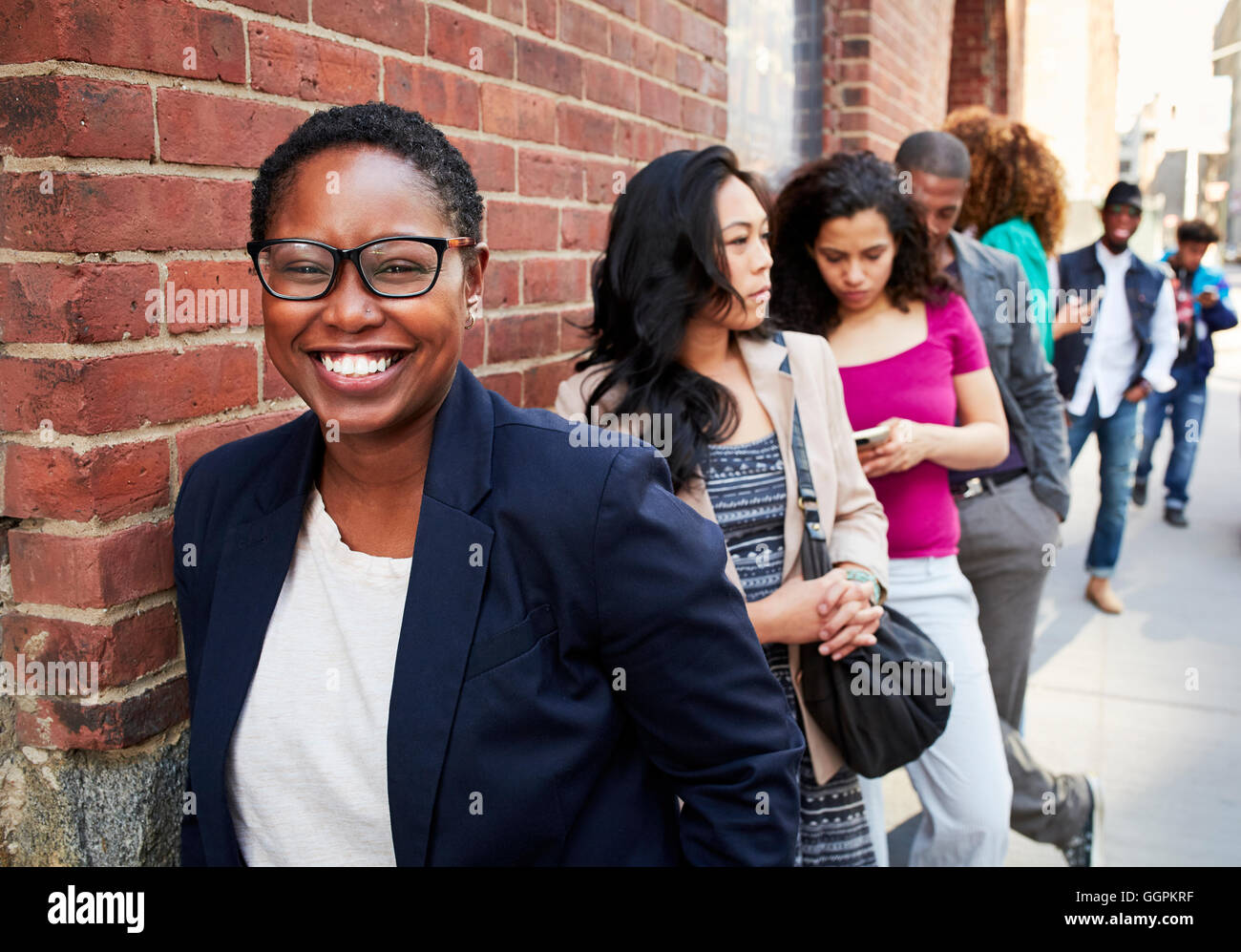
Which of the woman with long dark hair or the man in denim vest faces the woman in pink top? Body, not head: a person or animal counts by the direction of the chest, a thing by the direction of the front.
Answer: the man in denim vest

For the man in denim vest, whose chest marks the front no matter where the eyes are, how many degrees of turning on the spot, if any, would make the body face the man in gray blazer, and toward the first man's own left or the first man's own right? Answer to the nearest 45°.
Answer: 0° — they already face them

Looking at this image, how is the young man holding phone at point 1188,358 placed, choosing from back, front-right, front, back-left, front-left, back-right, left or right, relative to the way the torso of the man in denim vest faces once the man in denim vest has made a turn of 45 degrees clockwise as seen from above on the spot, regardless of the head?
back-right

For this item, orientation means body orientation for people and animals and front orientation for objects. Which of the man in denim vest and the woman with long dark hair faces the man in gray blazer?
the man in denim vest
